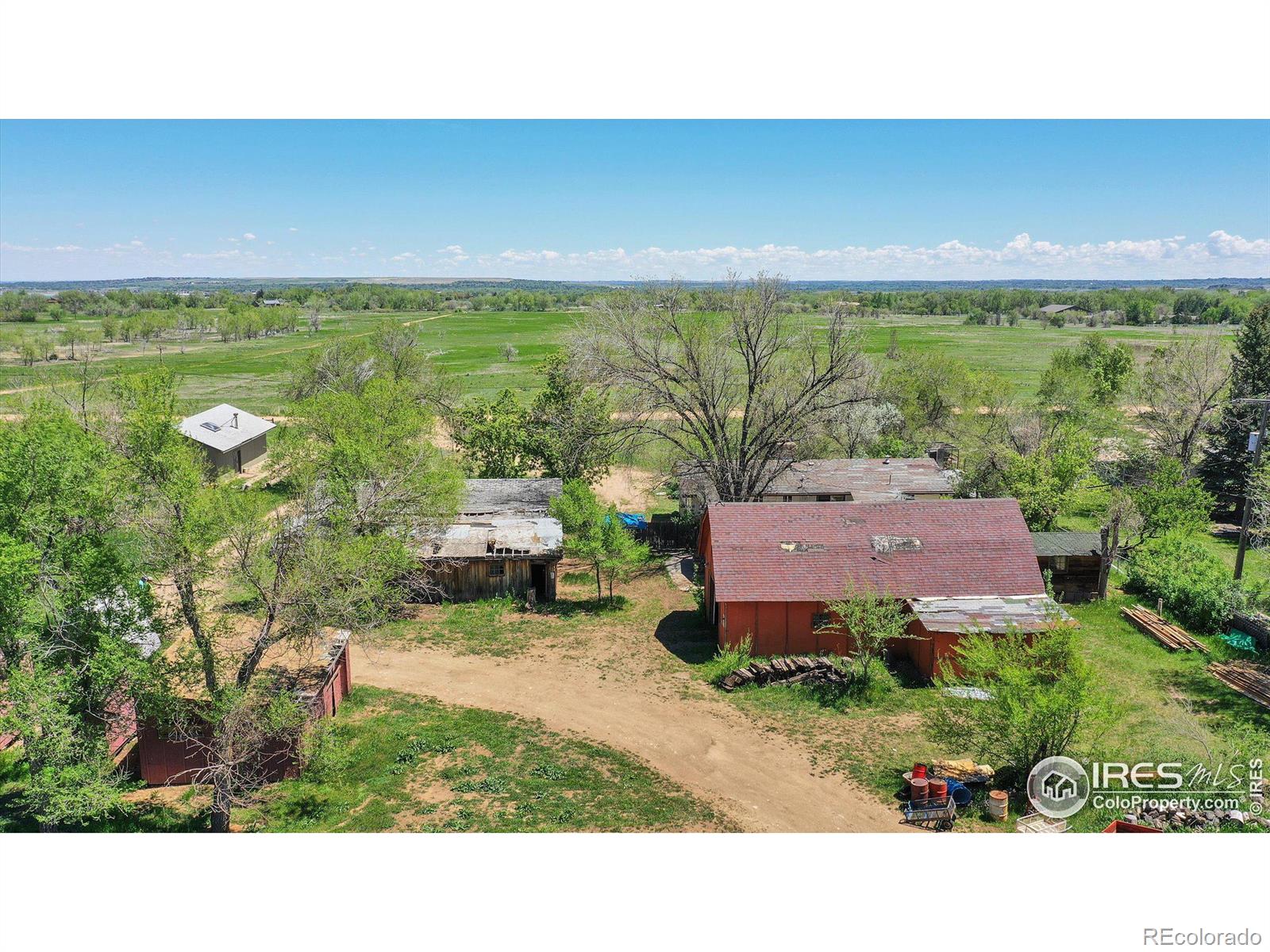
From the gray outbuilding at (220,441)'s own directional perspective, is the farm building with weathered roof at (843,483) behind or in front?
in front

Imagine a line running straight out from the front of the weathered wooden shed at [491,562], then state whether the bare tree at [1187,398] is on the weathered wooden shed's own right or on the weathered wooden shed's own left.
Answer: on the weathered wooden shed's own left

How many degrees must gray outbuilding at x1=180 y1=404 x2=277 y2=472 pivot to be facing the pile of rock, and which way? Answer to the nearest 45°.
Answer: approximately 45° to its right

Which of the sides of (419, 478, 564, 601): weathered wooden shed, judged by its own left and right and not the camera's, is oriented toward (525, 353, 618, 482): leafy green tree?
back

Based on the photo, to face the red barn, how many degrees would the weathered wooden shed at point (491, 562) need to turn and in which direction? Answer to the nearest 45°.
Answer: approximately 45° to its left

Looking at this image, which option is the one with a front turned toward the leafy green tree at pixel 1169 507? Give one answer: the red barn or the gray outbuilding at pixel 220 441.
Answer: the gray outbuilding

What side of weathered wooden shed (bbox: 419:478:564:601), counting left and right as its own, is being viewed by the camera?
front

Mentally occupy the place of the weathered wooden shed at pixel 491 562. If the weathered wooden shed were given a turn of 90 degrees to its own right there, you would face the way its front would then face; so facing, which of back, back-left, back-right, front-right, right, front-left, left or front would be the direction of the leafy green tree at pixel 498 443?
right

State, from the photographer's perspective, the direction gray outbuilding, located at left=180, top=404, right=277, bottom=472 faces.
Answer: facing the viewer and to the right of the viewer
